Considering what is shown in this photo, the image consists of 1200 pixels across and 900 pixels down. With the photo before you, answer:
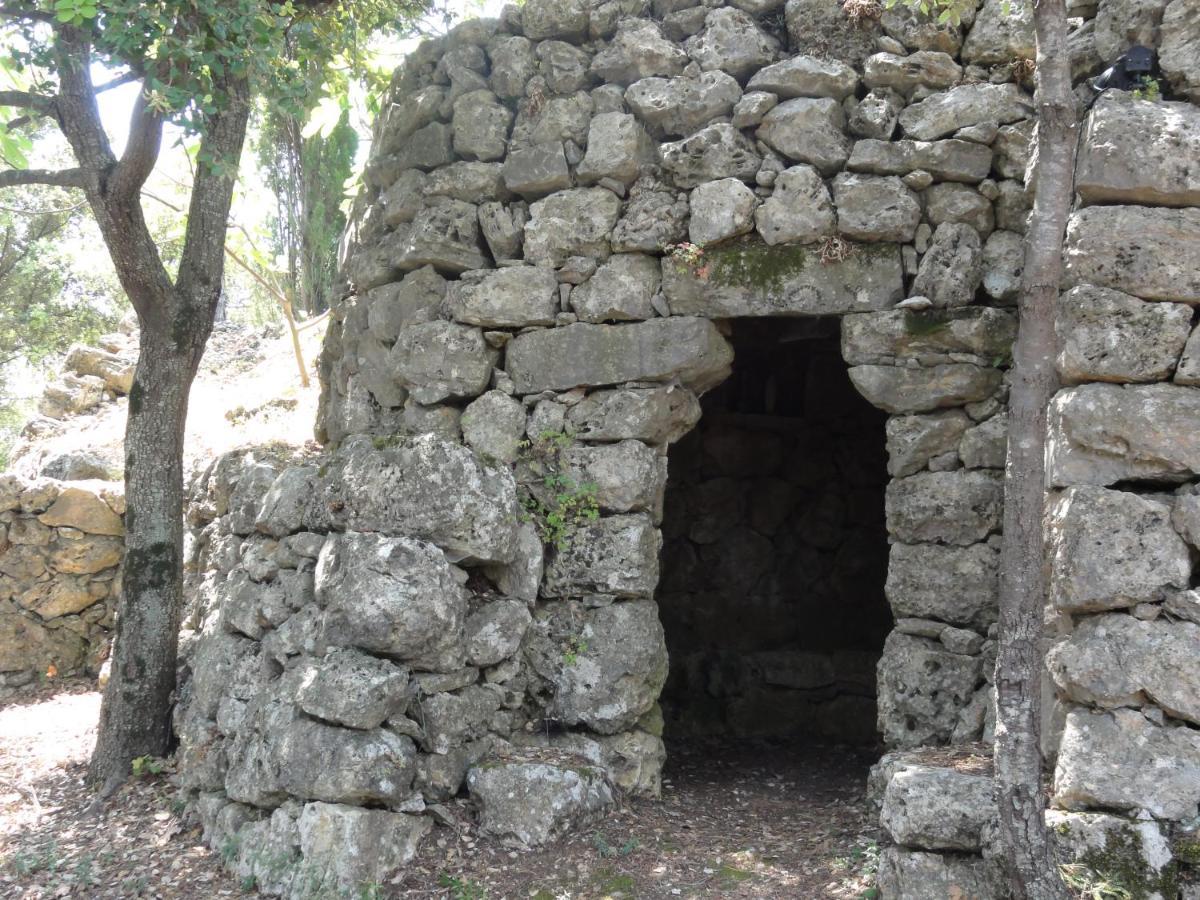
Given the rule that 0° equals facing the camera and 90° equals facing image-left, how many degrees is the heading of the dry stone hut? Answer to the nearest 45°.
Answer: approximately 0°

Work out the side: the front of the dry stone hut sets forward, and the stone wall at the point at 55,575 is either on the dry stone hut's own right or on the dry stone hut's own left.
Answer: on the dry stone hut's own right

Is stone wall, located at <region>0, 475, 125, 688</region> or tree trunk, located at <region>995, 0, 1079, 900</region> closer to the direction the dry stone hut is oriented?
the tree trunk

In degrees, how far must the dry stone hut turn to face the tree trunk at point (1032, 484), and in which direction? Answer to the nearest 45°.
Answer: approximately 45° to its left
